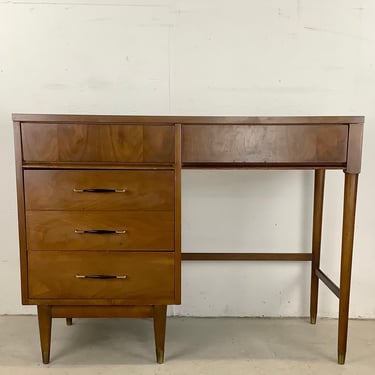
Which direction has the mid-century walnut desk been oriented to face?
toward the camera
